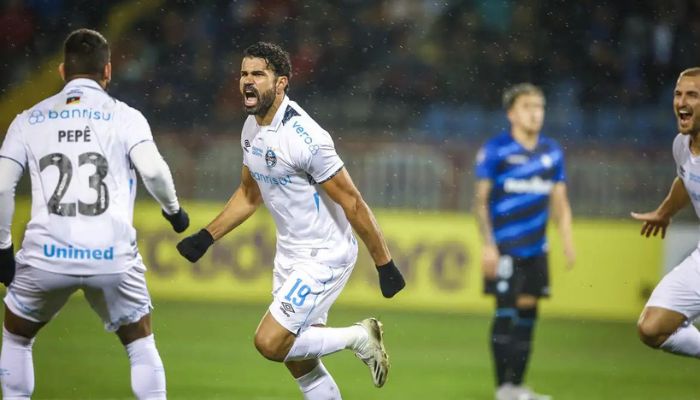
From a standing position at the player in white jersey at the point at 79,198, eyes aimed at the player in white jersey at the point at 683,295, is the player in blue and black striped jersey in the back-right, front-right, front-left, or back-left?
front-left

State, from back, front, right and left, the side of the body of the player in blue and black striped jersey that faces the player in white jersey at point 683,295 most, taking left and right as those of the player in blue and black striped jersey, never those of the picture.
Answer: front

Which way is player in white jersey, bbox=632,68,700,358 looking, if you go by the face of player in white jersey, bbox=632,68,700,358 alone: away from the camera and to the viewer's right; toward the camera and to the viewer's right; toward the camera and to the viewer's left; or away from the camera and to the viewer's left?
toward the camera and to the viewer's left

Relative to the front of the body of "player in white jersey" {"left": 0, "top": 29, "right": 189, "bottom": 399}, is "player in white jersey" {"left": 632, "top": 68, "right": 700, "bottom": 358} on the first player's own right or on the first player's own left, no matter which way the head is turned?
on the first player's own right

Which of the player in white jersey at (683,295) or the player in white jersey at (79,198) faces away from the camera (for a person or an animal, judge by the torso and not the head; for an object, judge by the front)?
the player in white jersey at (79,198)

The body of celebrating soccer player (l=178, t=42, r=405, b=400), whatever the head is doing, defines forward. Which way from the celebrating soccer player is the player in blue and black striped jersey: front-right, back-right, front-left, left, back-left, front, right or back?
back

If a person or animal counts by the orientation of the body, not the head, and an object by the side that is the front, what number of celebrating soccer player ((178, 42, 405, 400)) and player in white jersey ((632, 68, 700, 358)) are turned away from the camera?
0

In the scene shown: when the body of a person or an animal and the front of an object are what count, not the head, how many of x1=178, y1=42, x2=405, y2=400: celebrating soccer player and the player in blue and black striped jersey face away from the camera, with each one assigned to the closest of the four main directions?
0

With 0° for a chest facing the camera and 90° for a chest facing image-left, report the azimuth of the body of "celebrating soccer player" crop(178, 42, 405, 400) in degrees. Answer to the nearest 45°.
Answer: approximately 45°

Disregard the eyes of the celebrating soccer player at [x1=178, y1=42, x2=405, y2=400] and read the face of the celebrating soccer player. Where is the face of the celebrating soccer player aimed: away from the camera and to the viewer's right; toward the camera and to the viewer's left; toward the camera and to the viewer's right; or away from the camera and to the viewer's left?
toward the camera and to the viewer's left

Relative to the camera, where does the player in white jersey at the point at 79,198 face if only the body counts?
away from the camera

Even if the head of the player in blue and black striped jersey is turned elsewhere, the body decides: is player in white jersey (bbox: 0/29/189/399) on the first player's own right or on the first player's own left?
on the first player's own right

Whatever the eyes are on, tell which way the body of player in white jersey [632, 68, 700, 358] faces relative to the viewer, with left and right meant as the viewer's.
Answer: facing the viewer and to the left of the viewer

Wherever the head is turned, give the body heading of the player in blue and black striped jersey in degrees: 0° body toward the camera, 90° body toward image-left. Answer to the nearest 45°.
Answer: approximately 315°
